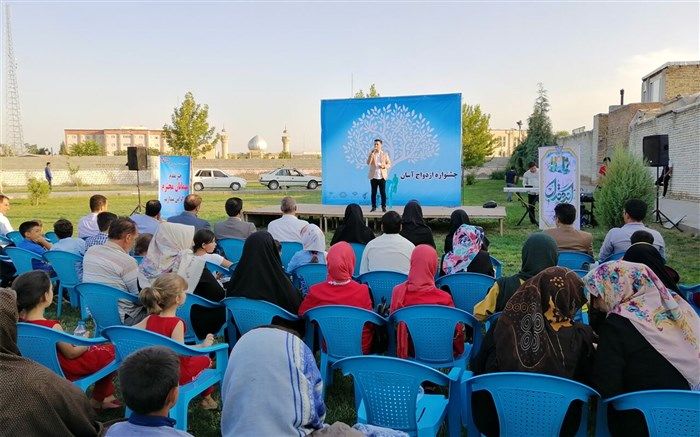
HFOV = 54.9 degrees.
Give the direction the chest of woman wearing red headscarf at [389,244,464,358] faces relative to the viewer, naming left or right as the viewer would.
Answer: facing away from the viewer

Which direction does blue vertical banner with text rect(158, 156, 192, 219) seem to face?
toward the camera

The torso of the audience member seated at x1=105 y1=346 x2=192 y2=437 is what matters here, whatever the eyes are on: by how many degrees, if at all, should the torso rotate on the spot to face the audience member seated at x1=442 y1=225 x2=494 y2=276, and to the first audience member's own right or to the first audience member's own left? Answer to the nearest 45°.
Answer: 0° — they already face them

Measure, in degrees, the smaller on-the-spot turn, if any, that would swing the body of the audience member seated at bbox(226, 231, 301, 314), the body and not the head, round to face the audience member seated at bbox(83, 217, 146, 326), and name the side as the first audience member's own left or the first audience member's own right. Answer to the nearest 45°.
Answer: approximately 45° to the first audience member's own left

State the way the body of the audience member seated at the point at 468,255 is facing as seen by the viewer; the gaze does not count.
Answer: away from the camera

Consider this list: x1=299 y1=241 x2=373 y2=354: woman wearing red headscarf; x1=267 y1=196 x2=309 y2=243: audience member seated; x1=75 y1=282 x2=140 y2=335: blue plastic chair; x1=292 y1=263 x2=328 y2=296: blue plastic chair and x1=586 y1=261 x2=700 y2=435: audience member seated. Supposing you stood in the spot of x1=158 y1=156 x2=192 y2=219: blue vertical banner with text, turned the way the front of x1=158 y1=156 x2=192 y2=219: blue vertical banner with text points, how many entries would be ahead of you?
5

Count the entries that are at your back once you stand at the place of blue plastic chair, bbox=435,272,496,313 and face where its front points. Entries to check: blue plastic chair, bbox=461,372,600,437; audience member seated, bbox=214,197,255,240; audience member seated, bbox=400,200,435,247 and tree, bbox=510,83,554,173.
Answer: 1

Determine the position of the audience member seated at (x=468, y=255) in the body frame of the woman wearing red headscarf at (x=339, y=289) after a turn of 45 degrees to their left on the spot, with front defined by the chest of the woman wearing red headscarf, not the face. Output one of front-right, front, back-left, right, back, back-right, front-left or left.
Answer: right

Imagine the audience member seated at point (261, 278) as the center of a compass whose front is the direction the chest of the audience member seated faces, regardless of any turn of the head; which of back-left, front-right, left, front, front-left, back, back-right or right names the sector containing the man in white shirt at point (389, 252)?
front-right

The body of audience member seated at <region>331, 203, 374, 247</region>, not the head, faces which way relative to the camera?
away from the camera

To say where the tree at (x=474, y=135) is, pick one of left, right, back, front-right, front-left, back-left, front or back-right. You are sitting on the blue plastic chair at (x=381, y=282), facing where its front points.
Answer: front

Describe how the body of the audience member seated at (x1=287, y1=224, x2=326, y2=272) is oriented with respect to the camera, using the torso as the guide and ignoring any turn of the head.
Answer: away from the camera

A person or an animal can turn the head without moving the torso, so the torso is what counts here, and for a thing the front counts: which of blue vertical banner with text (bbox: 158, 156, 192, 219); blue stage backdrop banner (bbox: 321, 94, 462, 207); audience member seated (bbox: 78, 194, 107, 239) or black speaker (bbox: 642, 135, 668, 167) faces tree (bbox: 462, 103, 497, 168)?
the audience member seated

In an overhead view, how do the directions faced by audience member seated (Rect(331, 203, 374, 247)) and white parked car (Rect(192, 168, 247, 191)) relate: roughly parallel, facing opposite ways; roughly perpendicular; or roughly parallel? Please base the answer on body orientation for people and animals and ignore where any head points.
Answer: roughly perpendicular

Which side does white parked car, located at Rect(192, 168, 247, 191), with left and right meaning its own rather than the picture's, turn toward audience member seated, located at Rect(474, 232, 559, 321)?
right

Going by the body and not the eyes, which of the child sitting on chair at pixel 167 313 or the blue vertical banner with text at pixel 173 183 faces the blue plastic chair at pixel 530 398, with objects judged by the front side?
the blue vertical banner with text

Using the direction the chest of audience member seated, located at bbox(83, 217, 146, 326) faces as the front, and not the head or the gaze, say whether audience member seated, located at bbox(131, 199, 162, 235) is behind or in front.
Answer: in front

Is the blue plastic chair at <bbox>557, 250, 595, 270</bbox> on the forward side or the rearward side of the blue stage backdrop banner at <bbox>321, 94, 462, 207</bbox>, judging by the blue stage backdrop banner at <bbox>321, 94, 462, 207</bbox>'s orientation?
on the forward side

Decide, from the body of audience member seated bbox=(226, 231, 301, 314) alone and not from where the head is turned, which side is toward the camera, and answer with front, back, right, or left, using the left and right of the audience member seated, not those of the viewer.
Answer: back
